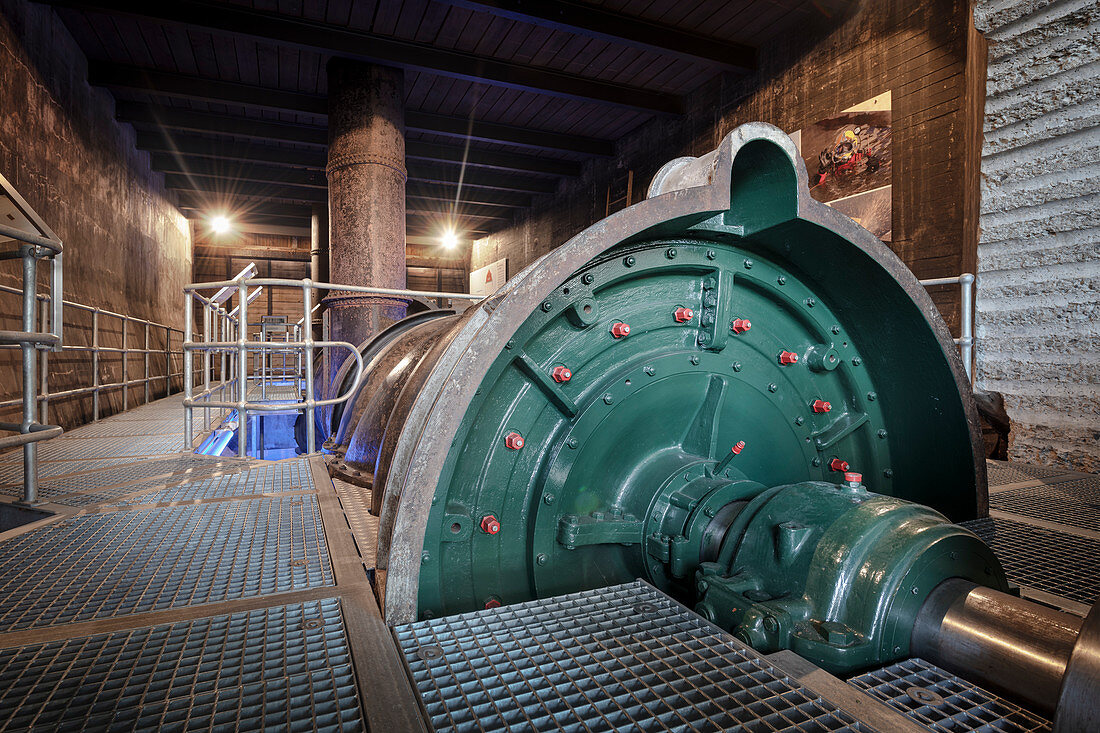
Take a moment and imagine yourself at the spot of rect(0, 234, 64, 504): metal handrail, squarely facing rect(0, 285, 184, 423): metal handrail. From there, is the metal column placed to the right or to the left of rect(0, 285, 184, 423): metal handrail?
right

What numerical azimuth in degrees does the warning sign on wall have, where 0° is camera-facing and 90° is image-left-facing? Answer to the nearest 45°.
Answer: approximately 45°

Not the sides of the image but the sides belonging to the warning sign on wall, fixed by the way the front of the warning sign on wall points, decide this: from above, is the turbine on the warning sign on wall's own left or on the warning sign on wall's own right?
on the warning sign on wall's own left
